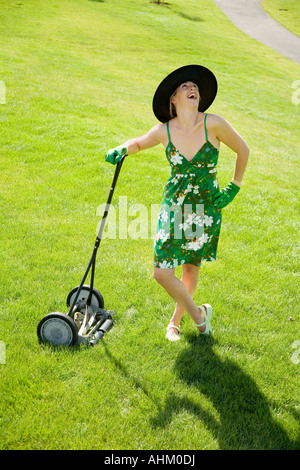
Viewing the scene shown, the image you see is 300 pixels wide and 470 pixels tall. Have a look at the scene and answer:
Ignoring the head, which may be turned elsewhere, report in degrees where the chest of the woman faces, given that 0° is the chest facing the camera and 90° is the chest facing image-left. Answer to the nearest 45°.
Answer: approximately 0°
